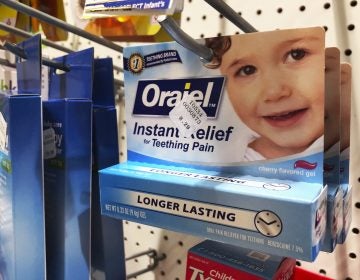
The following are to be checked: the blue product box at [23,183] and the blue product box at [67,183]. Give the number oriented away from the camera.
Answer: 0

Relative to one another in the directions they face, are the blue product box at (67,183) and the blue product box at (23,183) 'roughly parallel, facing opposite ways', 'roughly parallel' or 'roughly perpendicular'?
roughly parallel
